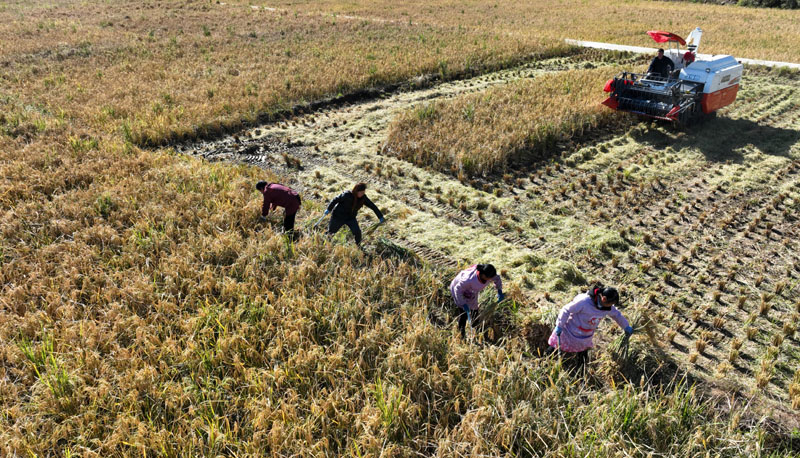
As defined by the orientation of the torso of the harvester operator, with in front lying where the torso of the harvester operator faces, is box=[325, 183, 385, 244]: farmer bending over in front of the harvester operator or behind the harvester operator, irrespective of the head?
in front

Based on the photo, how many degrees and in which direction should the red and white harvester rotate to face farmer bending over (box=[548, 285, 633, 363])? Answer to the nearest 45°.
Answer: approximately 45° to its left

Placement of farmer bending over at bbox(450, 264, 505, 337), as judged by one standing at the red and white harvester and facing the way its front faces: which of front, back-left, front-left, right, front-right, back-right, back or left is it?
front-left

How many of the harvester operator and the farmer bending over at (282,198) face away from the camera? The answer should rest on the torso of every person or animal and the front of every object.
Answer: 0

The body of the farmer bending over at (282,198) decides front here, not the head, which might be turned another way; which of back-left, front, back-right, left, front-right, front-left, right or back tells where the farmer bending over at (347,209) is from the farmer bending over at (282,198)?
back-left

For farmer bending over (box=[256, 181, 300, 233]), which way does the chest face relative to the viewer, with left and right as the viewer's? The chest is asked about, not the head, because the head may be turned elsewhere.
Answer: facing to the left of the viewer

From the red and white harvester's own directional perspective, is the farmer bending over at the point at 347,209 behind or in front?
in front

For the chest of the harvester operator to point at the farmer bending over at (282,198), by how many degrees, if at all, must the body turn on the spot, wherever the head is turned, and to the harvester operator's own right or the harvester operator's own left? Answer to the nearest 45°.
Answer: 0° — they already face them

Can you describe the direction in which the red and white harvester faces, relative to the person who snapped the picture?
facing the viewer and to the left of the viewer

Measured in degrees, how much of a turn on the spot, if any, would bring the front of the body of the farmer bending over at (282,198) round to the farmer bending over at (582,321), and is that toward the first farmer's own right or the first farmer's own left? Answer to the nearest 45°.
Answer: approximately 135° to the first farmer's own left

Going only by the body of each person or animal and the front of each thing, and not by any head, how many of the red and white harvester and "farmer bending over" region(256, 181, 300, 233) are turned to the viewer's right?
0

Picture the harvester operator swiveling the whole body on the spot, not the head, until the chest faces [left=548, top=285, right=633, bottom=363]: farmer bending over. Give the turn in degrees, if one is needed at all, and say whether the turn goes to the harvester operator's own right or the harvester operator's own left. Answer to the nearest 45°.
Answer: approximately 45° to the harvester operator's own left
